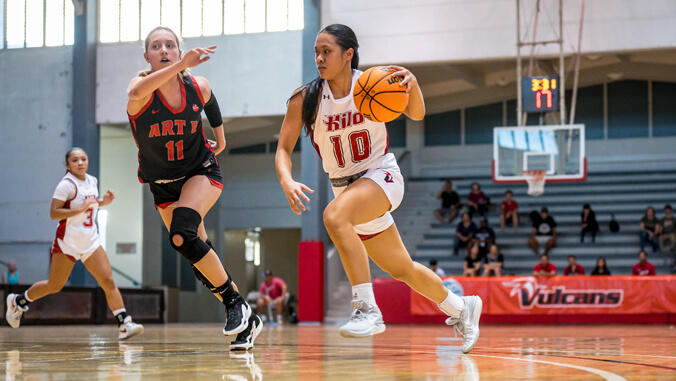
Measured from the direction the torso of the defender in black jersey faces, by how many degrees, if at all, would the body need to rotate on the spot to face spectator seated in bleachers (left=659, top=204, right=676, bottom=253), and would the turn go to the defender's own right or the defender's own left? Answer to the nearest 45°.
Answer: approximately 135° to the defender's own left

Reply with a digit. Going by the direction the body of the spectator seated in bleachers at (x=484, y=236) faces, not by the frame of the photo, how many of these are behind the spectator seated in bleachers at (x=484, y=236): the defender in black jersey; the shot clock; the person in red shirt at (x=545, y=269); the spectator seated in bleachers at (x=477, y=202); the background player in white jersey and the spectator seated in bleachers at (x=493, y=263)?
1

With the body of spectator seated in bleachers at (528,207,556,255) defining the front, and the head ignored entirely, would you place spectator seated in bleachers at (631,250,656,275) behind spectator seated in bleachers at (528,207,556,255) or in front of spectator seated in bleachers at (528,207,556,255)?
in front

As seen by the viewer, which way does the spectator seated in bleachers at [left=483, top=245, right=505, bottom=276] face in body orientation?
toward the camera

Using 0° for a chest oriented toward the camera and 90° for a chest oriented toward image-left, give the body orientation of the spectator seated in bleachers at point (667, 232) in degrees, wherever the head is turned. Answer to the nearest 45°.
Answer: approximately 0°

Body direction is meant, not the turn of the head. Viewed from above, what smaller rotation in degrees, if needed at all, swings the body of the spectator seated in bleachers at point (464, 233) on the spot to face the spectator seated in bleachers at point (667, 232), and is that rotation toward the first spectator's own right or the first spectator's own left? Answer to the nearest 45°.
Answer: approximately 135° to the first spectator's own left

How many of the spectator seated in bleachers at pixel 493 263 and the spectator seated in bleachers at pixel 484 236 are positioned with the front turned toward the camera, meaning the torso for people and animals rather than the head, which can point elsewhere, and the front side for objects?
2

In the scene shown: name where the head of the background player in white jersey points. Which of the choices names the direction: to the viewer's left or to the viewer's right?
to the viewer's right

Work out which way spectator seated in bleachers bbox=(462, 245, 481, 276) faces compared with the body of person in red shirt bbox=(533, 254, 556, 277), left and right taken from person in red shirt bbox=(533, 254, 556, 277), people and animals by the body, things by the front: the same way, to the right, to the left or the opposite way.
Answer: the same way

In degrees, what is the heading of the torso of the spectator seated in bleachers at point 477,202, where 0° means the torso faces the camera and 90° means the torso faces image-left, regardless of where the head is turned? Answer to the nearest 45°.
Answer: approximately 0°

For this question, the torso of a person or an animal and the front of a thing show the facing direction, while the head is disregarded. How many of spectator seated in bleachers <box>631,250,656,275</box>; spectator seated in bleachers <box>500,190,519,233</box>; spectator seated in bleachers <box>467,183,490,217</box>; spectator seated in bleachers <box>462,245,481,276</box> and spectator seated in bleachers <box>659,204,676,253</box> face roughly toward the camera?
5

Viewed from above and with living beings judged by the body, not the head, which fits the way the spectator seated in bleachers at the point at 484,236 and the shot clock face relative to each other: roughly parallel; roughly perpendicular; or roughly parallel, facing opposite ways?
roughly parallel

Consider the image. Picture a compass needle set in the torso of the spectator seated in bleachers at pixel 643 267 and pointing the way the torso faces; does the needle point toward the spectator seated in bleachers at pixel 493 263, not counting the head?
no

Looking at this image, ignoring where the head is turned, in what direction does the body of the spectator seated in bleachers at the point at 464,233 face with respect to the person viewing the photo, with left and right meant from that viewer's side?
facing the viewer and to the left of the viewer

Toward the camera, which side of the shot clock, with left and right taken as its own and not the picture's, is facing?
front
